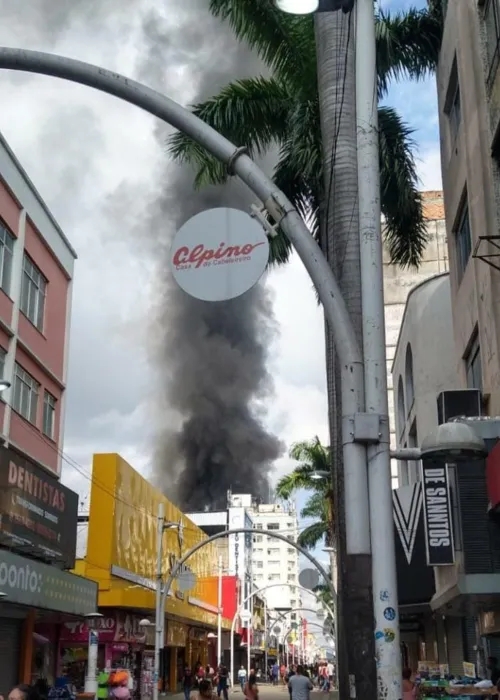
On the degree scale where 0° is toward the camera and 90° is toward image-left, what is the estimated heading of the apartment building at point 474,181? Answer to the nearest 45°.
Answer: approximately 90°

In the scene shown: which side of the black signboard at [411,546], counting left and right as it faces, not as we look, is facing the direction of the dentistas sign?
right

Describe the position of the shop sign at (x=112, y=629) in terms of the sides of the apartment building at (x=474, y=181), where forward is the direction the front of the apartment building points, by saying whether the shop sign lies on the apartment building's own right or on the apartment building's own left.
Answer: on the apartment building's own right

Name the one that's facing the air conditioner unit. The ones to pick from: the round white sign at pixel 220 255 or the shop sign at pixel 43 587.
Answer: the shop sign

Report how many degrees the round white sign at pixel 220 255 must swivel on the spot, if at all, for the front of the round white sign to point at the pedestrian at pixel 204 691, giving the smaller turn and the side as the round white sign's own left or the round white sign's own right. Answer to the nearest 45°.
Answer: approximately 180°

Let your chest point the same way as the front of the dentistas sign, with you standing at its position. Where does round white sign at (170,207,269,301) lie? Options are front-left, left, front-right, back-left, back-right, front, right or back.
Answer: front-right

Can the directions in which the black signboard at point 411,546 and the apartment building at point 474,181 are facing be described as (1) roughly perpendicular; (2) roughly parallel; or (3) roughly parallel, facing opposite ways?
roughly perpendicular

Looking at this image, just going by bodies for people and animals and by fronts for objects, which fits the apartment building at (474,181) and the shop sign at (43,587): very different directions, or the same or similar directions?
very different directions

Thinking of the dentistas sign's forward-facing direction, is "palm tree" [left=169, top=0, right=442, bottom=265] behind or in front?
in front
